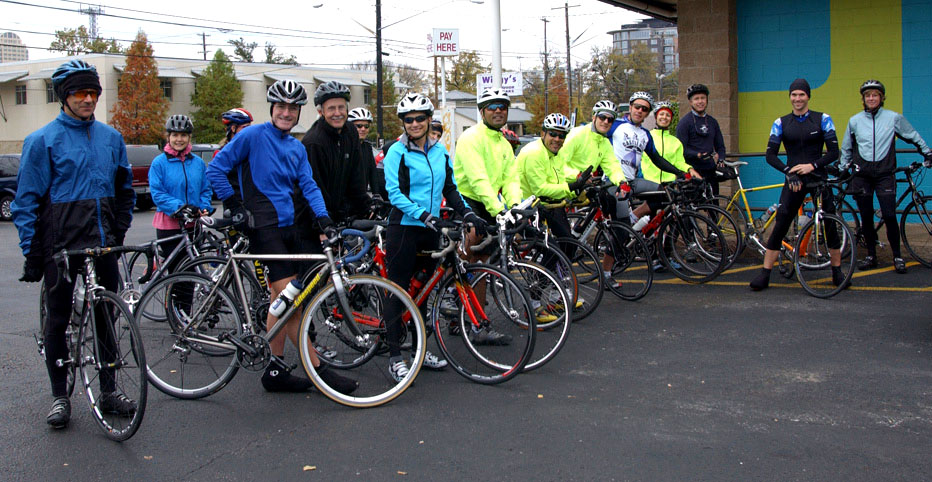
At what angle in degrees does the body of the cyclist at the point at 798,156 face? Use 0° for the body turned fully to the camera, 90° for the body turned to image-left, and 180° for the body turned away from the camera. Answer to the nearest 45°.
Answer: approximately 0°

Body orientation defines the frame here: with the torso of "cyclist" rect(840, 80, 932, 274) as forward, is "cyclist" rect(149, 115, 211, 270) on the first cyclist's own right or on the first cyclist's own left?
on the first cyclist's own right

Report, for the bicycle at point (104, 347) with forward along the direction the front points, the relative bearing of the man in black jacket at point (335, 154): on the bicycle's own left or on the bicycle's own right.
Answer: on the bicycle's own left

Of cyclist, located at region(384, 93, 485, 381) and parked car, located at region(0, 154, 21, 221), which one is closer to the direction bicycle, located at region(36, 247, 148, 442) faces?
the cyclist

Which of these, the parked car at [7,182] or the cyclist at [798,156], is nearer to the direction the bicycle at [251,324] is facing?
the cyclist

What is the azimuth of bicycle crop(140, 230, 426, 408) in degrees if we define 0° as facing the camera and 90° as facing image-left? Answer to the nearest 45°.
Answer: approximately 270°

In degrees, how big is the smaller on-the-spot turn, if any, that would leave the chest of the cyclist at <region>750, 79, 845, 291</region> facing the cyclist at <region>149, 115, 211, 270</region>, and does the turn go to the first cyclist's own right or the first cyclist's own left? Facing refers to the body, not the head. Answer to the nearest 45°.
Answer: approximately 45° to the first cyclist's own right

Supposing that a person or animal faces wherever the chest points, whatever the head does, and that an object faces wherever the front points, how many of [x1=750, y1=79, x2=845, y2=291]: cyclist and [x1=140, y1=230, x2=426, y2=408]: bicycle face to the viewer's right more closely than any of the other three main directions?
1
